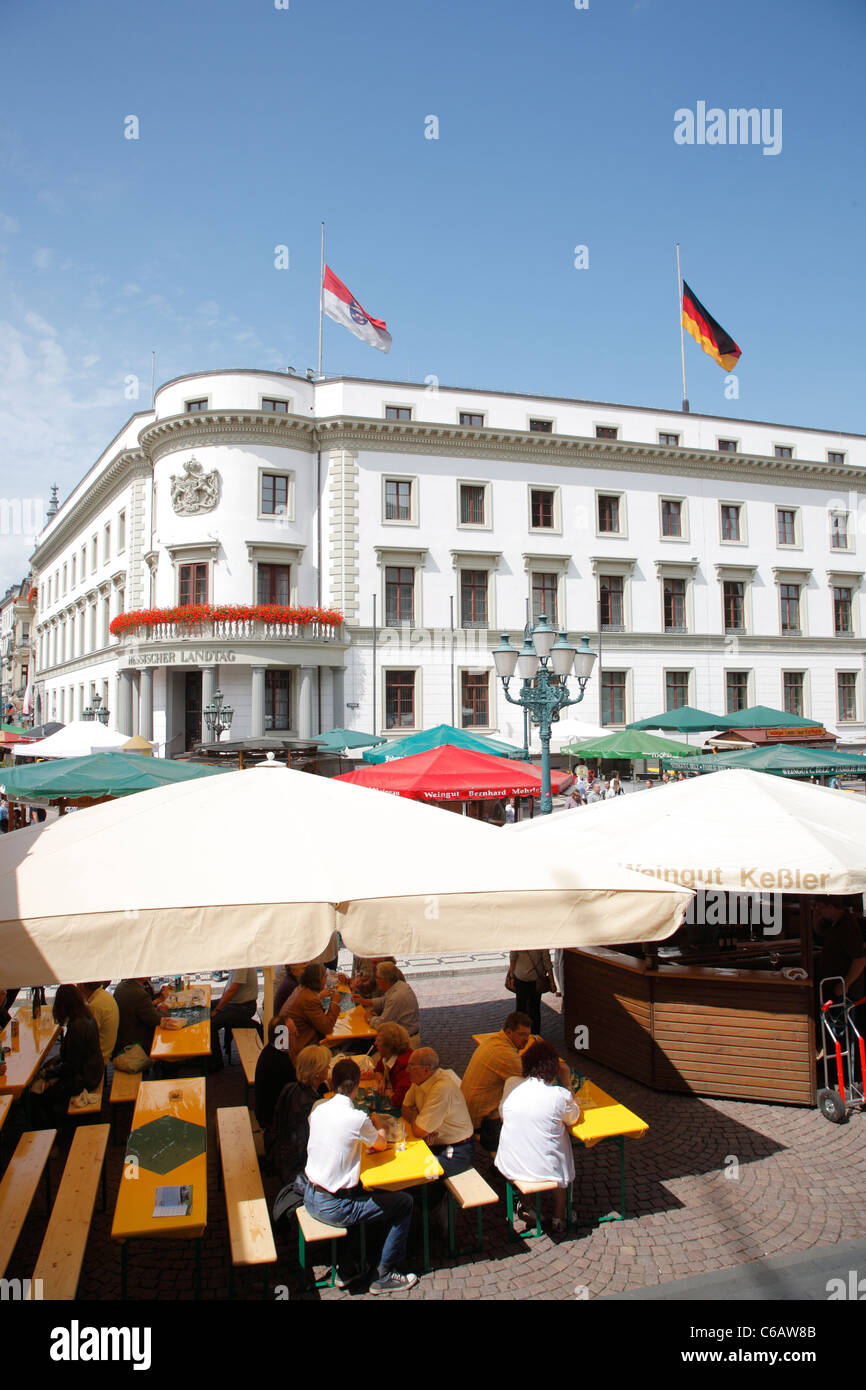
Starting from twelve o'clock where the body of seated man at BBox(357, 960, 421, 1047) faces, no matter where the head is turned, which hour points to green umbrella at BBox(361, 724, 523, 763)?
The green umbrella is roughly at 3 o'clock from the seated man.

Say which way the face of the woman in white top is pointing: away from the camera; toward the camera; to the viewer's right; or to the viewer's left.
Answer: away from the camera

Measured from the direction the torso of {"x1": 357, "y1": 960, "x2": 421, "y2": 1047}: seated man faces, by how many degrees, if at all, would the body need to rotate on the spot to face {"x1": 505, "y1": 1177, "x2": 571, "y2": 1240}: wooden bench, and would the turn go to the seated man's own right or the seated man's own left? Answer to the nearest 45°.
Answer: approximately 90° to the seated man's own left

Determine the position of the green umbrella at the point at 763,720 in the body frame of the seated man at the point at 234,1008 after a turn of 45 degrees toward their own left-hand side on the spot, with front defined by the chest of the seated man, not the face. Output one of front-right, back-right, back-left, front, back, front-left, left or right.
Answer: back

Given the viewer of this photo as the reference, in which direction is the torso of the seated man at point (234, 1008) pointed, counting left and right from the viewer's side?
facing to the left of the viewer

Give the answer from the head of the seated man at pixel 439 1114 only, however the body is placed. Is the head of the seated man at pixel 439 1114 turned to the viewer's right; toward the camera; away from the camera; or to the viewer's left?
to the viewer's left

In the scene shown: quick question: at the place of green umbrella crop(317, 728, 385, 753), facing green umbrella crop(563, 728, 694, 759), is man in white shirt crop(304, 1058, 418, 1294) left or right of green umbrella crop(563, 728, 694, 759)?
right

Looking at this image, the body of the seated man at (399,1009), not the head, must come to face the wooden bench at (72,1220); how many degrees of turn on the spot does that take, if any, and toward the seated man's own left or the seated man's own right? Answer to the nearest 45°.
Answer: approximately 45° to the seated man's own left

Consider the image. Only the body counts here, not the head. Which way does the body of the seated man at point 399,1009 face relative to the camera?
to the viewer's left

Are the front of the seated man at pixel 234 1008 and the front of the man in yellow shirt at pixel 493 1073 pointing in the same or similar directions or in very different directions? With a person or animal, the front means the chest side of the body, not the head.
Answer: very different directions

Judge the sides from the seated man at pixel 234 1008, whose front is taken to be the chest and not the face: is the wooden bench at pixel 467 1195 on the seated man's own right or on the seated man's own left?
on the seated man's own left

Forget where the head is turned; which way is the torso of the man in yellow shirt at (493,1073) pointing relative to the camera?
to the viewer's right
